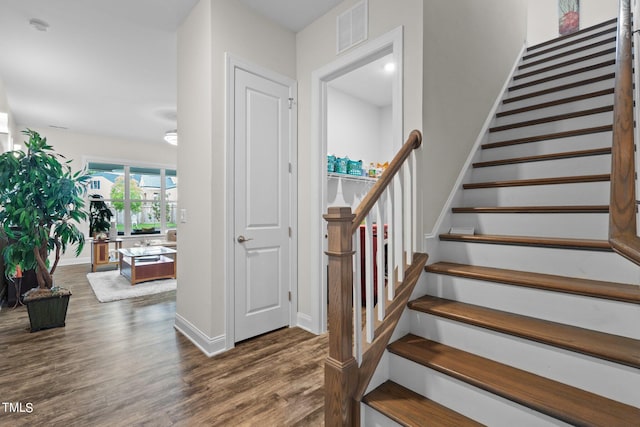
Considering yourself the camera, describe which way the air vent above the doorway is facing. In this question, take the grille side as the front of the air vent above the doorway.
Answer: facing the viewer and to the left of the viewer

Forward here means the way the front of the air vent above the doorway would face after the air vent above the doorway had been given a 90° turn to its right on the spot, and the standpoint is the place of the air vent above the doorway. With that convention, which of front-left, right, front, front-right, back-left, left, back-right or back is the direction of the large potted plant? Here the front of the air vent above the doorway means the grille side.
front-left

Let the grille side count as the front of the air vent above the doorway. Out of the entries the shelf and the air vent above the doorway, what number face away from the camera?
0

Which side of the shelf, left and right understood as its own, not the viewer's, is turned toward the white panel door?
right

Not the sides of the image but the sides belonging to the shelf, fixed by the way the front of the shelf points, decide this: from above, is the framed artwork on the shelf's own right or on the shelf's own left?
on the shelf's own left

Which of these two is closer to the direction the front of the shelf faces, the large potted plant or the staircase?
the staircase

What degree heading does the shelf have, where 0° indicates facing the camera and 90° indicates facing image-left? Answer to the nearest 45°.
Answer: approximately 315°

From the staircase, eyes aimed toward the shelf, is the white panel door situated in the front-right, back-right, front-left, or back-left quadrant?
front-left

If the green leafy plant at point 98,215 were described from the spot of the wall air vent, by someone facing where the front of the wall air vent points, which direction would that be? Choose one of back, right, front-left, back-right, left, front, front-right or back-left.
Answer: right
